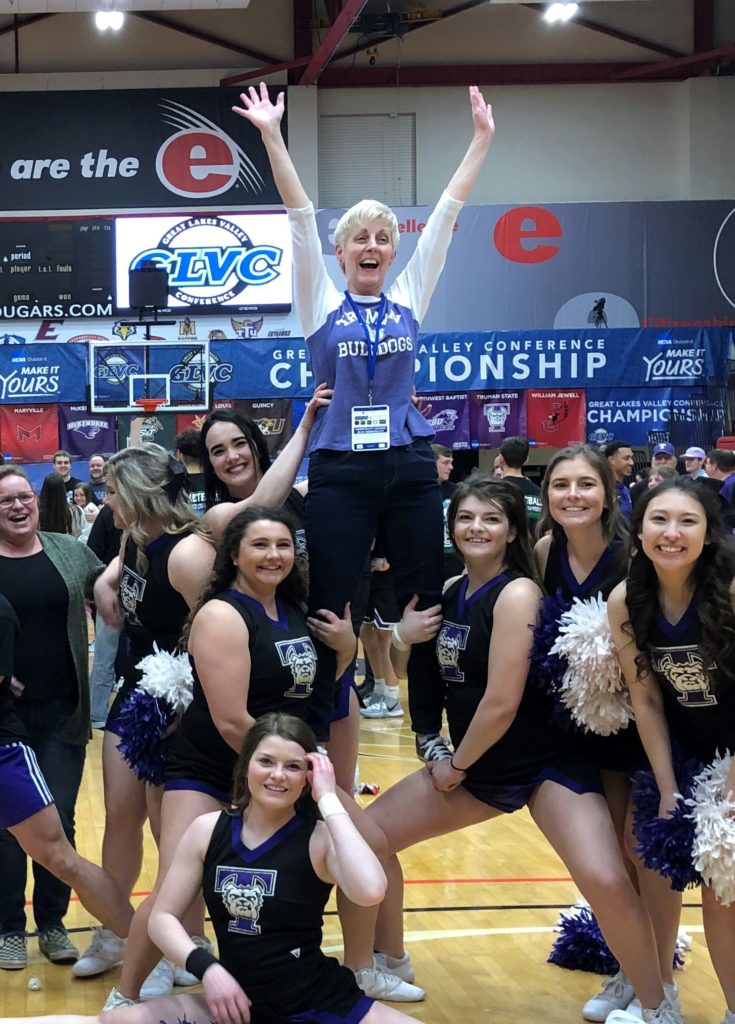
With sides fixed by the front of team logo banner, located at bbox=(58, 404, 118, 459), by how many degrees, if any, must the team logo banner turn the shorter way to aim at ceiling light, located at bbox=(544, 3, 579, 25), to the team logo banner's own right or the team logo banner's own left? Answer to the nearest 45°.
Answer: approximately 90° to the team logo banner's own left

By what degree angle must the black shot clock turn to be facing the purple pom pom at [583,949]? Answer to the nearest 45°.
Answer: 0° — it already faces it

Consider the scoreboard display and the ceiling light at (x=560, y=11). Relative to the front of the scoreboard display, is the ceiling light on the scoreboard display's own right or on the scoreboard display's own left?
on the scoreboard display's own left

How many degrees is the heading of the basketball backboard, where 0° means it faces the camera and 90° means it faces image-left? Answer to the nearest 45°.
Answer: approximately 0°

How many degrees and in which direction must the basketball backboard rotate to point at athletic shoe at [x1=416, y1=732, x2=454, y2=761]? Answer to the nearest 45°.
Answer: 0° — it already faces it

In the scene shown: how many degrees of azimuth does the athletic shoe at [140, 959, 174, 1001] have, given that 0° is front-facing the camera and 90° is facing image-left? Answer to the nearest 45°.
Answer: approximately 45°
